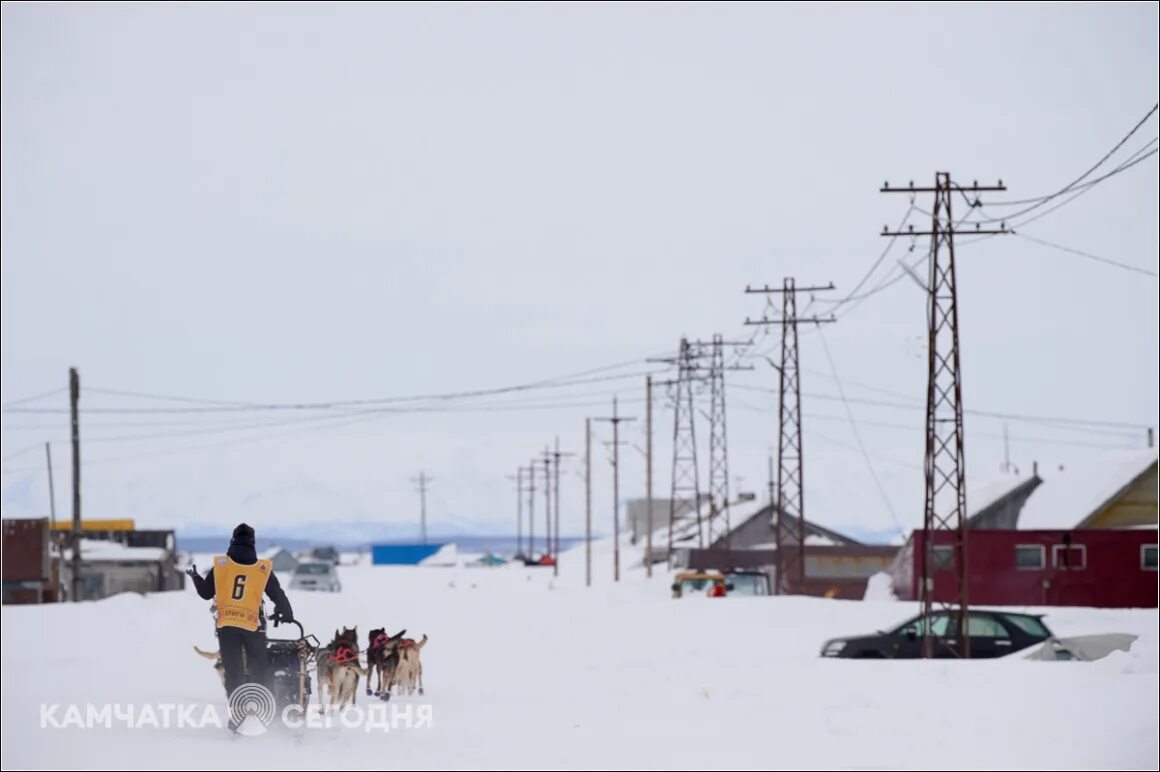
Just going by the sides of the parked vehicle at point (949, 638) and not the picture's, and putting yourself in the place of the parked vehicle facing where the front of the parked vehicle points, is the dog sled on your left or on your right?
on your left

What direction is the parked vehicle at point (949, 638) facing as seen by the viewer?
to the viewer's left

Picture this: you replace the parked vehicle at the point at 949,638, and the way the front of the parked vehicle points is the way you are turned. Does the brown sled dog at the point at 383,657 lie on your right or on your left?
on your left
